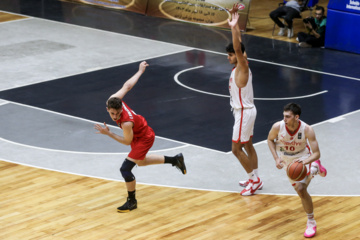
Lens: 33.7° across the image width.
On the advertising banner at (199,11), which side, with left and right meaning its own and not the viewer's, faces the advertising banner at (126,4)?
right

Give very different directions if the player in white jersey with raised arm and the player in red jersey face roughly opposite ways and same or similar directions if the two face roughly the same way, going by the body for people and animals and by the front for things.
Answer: same or similar directions

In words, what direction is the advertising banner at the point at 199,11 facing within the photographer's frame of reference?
facing the viewer and to the left of the viewer

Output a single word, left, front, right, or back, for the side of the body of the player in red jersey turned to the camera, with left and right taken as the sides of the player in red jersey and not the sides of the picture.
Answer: left

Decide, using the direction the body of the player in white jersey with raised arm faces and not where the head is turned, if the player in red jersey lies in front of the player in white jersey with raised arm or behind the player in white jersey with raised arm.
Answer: in front

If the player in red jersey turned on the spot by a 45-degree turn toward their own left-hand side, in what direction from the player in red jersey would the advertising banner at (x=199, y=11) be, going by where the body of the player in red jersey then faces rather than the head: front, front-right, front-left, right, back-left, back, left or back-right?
back-right

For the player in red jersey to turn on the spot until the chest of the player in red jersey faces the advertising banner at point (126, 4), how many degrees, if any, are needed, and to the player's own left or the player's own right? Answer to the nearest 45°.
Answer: approximately 90° to the player's own right
